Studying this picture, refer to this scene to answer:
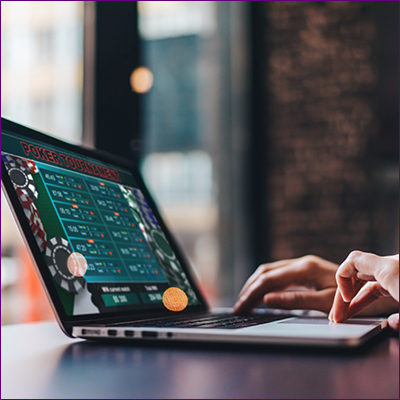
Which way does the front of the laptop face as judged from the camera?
facing the viewer and to the right of the viewer
